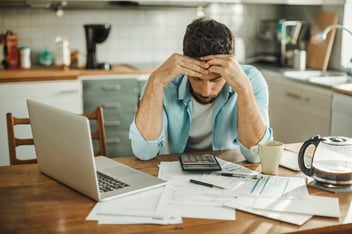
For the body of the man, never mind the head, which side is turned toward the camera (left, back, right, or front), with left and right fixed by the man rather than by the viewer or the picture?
front

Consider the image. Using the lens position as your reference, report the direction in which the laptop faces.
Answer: facing away from the viewer and to the right of the viewer

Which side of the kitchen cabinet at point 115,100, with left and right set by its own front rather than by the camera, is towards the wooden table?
front

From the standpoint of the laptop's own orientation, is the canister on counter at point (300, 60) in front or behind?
in front

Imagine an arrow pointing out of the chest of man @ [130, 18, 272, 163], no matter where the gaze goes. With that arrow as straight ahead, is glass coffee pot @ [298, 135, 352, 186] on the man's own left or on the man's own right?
on the man's own left

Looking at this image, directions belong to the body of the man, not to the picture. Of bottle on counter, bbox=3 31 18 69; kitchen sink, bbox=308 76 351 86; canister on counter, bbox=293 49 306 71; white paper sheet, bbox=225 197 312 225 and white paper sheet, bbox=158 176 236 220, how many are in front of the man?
2

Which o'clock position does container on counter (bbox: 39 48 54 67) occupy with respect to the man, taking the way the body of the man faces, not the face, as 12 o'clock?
The container on counter is roughly at 5 o'clock from the man.
